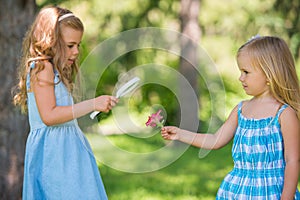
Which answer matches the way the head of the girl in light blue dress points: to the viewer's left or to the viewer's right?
to the viewer's right

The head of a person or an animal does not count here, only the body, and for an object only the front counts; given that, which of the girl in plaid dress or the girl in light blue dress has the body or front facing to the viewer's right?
the girl in light blue dress

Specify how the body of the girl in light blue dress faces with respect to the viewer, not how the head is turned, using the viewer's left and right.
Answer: facing to the right of the viewer

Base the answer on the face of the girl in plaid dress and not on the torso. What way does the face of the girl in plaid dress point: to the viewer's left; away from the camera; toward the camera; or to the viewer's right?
to the viewer's left

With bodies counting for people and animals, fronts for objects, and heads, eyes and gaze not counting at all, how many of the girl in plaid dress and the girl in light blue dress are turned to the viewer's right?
1

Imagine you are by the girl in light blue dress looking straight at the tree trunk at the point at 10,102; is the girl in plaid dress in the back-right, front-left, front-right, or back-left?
back-right

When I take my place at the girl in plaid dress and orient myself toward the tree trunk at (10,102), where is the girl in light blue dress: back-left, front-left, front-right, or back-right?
front-left

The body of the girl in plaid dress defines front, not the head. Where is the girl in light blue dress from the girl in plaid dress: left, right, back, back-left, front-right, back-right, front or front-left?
front-right

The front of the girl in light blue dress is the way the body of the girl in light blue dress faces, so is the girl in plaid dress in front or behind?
in front

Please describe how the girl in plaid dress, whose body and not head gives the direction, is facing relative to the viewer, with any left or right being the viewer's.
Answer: facing the viewer and to the left of the viewer

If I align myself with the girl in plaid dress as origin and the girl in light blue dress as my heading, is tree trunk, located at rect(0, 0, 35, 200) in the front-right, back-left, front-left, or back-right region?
front-right
